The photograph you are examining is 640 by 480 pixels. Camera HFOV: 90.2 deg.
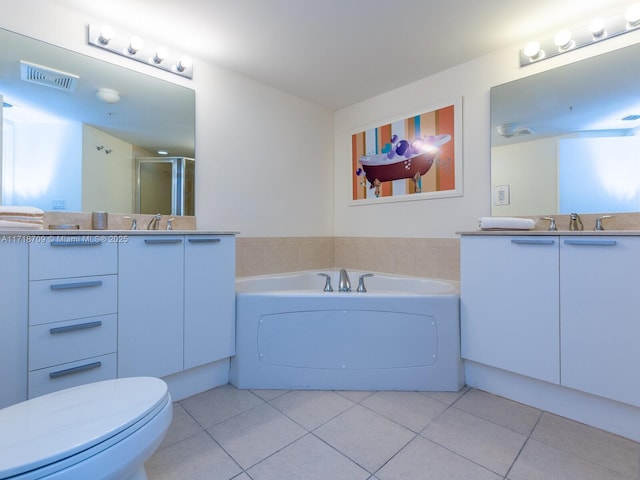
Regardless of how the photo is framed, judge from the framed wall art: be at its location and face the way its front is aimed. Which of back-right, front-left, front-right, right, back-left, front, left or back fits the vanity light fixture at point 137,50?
front

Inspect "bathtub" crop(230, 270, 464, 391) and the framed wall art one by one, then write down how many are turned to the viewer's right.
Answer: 0

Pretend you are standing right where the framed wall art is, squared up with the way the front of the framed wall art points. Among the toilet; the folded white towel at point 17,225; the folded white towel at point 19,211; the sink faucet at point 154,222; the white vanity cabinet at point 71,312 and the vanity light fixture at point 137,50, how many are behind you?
0

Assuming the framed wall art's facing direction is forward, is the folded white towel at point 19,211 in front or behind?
in front

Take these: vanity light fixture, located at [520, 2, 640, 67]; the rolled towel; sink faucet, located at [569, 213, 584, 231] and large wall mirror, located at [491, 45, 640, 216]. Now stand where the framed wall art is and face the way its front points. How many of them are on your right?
0

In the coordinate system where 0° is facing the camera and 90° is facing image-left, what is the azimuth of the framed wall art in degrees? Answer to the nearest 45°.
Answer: approximately 45°

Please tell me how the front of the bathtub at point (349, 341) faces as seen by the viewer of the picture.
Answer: facing the viewer

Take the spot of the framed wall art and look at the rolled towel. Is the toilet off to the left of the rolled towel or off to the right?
right

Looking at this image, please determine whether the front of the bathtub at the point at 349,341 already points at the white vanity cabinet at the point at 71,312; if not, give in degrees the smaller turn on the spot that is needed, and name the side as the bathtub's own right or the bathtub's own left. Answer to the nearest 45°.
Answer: approximately 45° to the bathtub's own right

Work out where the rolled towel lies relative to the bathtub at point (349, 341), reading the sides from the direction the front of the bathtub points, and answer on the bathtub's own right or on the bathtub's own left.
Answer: on the bathtub's own left

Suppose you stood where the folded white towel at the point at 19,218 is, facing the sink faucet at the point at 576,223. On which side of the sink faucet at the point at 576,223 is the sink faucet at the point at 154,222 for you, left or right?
left

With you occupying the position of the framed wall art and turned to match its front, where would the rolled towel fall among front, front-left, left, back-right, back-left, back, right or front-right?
left

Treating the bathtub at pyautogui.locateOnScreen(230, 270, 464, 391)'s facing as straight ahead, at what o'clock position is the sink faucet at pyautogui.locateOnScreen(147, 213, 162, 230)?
The sink faucet is roughly at 3 o'clock from the bathtub.

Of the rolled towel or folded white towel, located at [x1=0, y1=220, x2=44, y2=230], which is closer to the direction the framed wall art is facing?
the folded white towel

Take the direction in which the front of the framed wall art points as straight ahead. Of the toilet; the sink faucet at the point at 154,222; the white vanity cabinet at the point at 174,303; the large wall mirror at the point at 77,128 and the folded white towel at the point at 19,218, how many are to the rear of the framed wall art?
0

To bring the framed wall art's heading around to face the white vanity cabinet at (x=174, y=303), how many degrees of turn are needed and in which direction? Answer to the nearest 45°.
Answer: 0° — it already faces it

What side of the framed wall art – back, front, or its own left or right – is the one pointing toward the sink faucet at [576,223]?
left

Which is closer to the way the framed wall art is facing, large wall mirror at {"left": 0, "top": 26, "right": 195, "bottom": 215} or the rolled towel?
the large wall mirror
